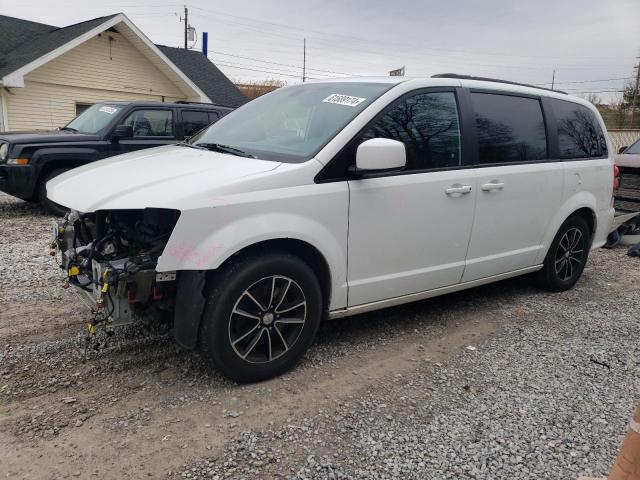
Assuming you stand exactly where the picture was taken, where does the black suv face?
facing the viewer and to the left of the viewer

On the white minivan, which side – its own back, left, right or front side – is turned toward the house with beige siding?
right

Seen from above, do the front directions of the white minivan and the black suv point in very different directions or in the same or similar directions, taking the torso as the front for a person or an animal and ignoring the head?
same or similar directions

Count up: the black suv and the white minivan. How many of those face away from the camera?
0

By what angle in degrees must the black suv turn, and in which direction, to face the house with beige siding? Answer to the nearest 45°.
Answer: approximately 135° to its right

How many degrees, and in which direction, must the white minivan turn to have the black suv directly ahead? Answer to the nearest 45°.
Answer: approximately 90° to its right
